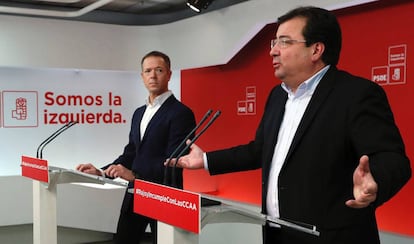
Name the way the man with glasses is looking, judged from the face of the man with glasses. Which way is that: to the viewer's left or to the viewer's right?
to the viewer's left

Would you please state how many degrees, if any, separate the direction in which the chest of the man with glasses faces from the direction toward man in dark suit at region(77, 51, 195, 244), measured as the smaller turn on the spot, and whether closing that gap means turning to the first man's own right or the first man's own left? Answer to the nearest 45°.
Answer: approximately 90° to the first man's own right

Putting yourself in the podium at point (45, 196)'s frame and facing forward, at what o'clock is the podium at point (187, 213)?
the podium at point (187, 213) is roughly at 10 o'clock from the podium at point (45, 196).

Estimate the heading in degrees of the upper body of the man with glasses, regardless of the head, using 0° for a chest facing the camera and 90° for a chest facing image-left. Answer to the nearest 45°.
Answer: approximately 45°

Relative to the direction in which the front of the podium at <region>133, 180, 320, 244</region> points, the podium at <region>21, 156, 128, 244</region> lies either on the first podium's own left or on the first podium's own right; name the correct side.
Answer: on the first podium's own right

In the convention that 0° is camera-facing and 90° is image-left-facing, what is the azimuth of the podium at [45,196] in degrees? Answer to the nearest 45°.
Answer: approximately 45°

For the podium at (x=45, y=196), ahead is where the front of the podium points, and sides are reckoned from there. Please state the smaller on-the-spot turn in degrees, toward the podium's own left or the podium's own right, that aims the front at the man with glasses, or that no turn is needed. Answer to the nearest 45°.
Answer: approximately 90° to the podium's own left

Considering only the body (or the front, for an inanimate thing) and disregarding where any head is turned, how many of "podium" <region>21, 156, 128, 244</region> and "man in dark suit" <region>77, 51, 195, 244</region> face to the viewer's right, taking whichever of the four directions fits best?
0

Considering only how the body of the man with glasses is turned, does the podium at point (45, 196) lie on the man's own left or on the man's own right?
on the man's own right
